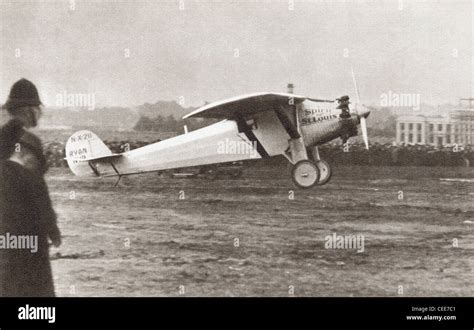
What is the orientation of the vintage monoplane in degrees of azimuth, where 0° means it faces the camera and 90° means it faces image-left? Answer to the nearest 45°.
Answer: approximately 270°
